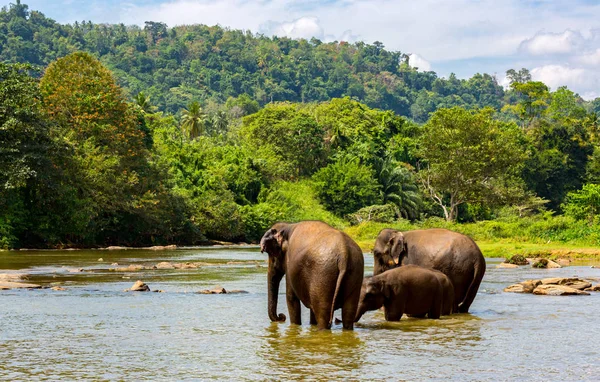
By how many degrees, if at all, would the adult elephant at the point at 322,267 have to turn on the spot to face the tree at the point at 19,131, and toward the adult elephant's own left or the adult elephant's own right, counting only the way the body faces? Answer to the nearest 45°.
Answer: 0° — it already faces it

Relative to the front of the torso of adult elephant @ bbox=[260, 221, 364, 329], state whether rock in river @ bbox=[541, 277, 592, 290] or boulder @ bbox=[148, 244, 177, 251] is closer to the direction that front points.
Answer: the boulder

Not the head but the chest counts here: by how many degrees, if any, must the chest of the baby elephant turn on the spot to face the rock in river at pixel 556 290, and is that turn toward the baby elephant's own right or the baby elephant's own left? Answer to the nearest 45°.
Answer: approximately 135° to the baby elephant's own right

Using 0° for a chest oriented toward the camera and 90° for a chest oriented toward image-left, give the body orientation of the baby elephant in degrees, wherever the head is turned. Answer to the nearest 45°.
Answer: approximately 90°

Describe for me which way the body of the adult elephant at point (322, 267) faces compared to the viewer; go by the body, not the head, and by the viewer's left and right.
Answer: facing away from the viewer and to the left of the viewer
